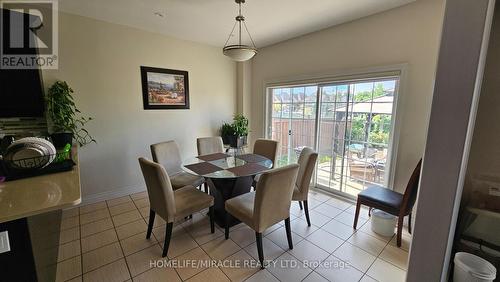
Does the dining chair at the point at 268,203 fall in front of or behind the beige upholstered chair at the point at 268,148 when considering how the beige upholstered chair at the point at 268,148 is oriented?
in front

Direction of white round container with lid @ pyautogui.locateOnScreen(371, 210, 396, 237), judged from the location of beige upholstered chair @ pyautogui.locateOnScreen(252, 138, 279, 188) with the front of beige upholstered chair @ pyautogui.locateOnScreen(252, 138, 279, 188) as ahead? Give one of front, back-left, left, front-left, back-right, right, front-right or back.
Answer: left

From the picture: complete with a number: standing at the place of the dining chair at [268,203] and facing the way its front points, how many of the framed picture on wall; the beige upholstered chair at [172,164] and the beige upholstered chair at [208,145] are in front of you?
3

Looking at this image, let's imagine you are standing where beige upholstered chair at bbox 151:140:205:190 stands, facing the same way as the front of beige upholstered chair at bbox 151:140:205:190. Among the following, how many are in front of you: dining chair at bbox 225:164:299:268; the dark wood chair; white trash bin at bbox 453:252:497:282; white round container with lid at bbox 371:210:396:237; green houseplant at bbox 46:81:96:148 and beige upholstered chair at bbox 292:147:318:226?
5

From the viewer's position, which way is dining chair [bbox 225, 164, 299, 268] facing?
facing away from the viewer and to the left of the viewer

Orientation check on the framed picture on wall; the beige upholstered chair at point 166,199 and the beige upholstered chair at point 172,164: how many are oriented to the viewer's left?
0

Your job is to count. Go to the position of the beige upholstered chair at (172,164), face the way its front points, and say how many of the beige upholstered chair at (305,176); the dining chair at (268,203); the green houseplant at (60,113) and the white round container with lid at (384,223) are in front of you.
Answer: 3

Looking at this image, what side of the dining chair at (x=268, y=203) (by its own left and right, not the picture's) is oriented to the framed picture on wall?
front

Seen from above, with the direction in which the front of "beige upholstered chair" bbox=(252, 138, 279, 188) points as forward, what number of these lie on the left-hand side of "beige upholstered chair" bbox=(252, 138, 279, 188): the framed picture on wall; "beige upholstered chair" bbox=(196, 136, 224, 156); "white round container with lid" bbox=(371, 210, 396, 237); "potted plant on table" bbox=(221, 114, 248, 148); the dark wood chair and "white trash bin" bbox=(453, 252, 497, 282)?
3

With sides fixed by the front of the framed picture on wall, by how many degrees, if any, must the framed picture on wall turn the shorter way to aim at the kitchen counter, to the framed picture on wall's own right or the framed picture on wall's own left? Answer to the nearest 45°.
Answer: approximately 45° to the framed picture on wall's own right

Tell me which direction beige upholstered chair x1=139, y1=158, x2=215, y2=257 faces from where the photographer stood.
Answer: facing away from the viewer and to the right of the viewer

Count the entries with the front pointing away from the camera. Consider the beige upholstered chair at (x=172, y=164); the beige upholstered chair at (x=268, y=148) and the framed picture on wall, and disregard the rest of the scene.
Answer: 0

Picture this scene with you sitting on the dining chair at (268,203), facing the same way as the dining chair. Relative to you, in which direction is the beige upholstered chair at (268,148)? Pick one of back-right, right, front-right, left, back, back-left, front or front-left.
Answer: front-right

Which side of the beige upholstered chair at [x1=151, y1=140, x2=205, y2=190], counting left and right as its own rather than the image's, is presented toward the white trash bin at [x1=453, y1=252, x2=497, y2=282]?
front

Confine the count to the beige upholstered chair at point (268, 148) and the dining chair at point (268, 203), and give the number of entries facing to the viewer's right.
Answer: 0

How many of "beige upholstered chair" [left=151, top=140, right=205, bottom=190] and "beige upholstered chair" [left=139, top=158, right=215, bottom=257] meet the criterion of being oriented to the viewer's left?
0

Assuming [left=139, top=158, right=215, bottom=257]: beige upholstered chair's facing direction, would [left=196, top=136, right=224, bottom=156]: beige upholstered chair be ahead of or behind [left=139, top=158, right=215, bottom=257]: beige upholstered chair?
ahead

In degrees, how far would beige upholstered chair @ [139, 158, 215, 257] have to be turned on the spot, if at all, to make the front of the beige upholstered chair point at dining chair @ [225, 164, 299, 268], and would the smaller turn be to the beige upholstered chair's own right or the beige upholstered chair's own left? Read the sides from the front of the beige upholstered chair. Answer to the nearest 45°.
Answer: approximately 90° to the beige upholstered chair's own right

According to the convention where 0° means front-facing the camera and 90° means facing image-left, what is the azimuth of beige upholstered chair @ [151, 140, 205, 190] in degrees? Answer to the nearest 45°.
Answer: approximately 315°
